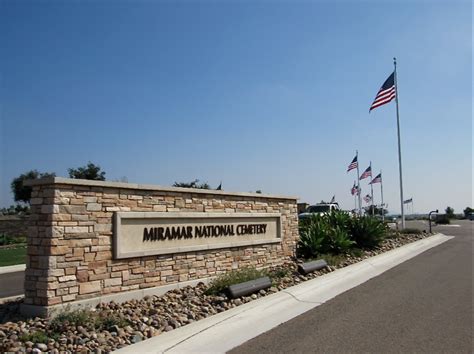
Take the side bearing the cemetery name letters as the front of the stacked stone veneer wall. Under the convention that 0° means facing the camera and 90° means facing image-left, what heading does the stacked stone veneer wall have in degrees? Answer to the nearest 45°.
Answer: approximately 315°

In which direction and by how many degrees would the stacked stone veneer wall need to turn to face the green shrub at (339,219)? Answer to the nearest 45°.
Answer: approximately 90° to its left

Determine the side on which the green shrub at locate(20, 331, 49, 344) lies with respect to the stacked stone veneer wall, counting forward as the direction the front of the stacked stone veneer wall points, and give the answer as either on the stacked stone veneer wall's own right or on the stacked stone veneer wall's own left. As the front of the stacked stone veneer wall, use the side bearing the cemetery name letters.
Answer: on the stacked stone veneer wall's own right

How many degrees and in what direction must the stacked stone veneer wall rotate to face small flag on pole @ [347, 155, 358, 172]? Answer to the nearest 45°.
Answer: approximately 90° to its left

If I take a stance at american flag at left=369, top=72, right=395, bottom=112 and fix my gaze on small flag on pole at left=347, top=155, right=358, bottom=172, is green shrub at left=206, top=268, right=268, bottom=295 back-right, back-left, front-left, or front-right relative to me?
back-left

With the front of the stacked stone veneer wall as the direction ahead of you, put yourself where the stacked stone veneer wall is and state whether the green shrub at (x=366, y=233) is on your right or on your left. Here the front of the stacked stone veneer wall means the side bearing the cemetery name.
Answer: on your left

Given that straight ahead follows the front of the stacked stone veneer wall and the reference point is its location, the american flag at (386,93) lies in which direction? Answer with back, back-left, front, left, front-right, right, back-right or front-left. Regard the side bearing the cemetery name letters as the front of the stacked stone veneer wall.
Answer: left

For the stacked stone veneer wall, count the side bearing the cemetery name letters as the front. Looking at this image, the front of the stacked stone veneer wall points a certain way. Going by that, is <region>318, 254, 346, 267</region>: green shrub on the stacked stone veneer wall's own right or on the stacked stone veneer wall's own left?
on the stacked stone veneer wall's own left

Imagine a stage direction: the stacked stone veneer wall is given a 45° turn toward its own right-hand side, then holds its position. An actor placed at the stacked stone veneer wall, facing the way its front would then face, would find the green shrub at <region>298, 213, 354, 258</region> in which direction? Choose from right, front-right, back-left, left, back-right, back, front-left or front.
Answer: back-left

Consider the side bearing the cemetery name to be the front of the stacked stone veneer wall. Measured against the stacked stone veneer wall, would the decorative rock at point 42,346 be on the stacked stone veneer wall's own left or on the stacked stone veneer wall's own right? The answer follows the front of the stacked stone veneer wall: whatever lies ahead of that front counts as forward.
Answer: on the stacked stone veneer wall's own right

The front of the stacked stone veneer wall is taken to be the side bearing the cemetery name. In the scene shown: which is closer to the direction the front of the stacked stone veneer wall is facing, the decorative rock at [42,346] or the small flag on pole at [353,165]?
the decorative rock
